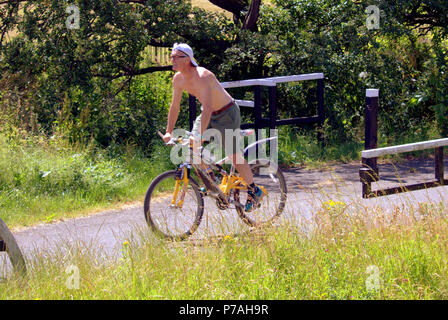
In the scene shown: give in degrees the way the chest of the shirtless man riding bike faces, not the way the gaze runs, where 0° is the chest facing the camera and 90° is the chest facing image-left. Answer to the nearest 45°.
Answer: approximately 45°

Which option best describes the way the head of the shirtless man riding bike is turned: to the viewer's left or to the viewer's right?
to the viewer's left

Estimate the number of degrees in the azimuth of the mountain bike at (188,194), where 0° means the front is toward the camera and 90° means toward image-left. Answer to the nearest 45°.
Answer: approximately 45°
